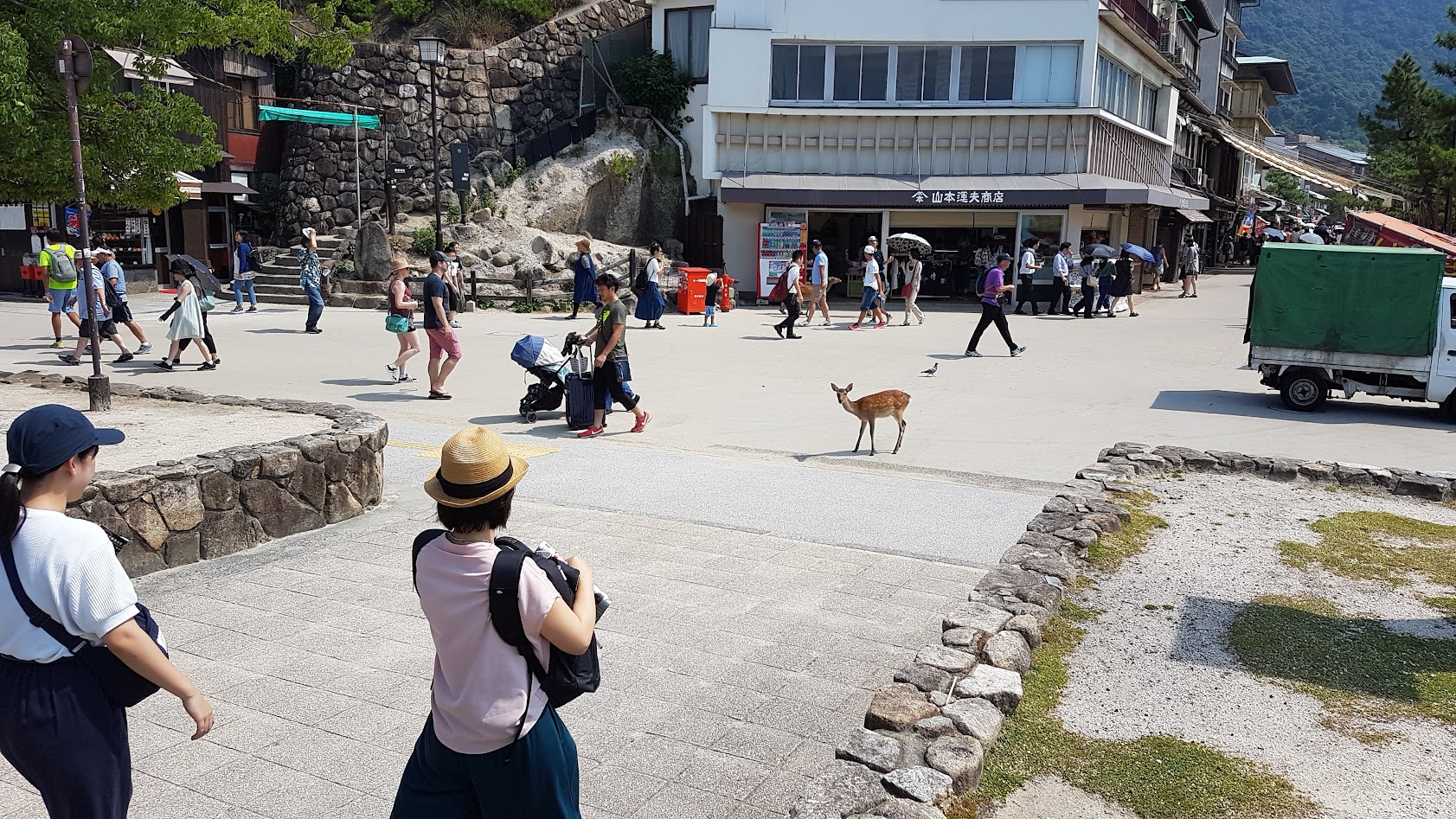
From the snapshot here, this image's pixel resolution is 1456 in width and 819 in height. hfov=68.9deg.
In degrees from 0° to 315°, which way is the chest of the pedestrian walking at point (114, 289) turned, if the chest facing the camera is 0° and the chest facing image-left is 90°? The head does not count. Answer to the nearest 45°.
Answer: approximately 90°

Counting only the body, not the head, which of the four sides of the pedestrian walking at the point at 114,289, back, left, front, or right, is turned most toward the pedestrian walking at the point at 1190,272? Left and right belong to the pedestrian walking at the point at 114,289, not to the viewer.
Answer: back

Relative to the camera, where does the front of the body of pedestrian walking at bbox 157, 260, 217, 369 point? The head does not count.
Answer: to the viewer's left

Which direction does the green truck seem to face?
to the viewer's right

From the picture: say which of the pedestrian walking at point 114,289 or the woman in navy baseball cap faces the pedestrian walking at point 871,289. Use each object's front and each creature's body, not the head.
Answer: the woman in navy baseball cap

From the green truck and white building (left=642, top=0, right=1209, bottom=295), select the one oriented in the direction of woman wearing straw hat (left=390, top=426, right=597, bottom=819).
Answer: the white building

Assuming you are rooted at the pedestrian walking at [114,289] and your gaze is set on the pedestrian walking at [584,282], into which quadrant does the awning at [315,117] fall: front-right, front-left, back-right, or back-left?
front-left

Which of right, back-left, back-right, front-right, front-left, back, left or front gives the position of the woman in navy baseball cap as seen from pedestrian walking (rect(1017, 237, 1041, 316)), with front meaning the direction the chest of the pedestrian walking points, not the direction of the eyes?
right

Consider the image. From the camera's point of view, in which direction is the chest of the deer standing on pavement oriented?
to the viewer's left

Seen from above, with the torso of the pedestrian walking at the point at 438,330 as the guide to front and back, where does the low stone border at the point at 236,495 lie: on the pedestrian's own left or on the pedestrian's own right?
on the pedestrian's own right

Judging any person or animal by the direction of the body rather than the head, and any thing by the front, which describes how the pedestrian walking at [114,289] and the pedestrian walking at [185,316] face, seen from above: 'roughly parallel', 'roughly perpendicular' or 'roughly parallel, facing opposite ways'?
roughly parallel

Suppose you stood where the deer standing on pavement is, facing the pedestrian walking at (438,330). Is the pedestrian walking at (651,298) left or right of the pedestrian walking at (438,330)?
right

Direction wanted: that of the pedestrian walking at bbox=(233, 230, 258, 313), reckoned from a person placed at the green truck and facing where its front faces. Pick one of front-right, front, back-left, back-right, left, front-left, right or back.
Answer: back

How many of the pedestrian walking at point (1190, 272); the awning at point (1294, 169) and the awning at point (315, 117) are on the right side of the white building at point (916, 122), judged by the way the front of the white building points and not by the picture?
1
